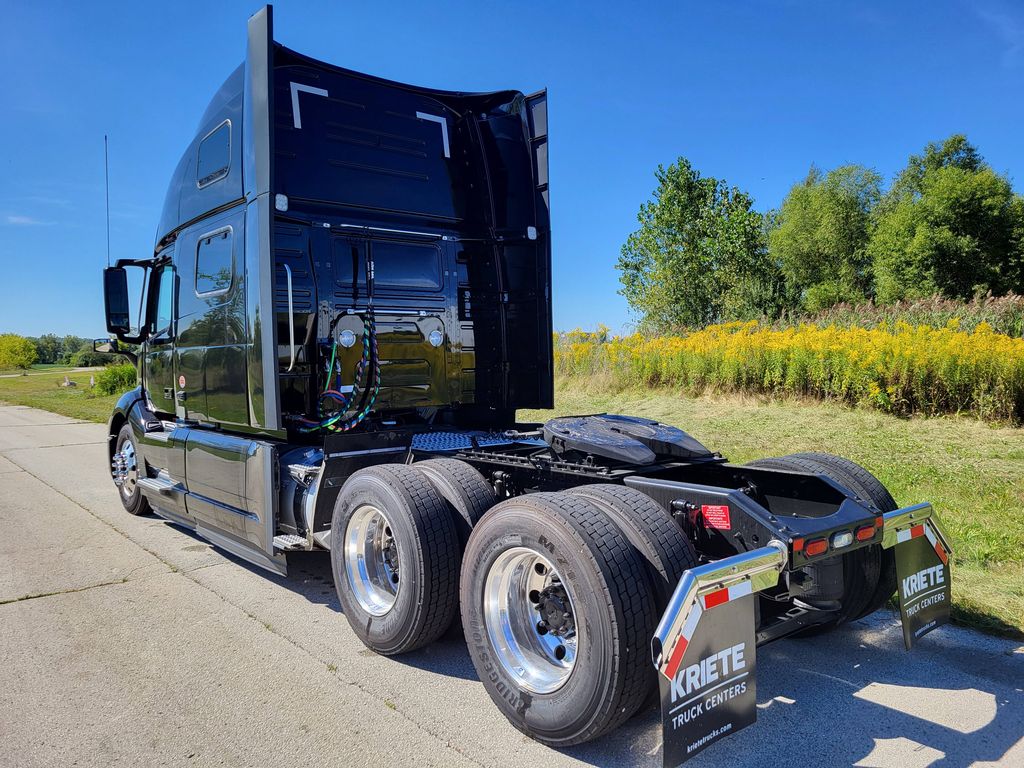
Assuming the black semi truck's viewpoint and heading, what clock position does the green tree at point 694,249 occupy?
The green tree is roughly at 2 o'clock from the black semi truck.

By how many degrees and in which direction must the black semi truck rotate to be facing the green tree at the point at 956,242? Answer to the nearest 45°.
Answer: approximately 90° to its right

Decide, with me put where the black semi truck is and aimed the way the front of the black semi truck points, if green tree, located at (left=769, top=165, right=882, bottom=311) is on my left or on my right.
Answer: on my right

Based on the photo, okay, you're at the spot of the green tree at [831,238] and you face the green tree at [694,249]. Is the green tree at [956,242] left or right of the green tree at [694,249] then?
left

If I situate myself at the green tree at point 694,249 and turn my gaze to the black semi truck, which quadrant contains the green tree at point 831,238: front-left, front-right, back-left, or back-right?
back-left

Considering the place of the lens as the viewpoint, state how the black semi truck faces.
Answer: facing away from the viewer and to the left of the viewer
